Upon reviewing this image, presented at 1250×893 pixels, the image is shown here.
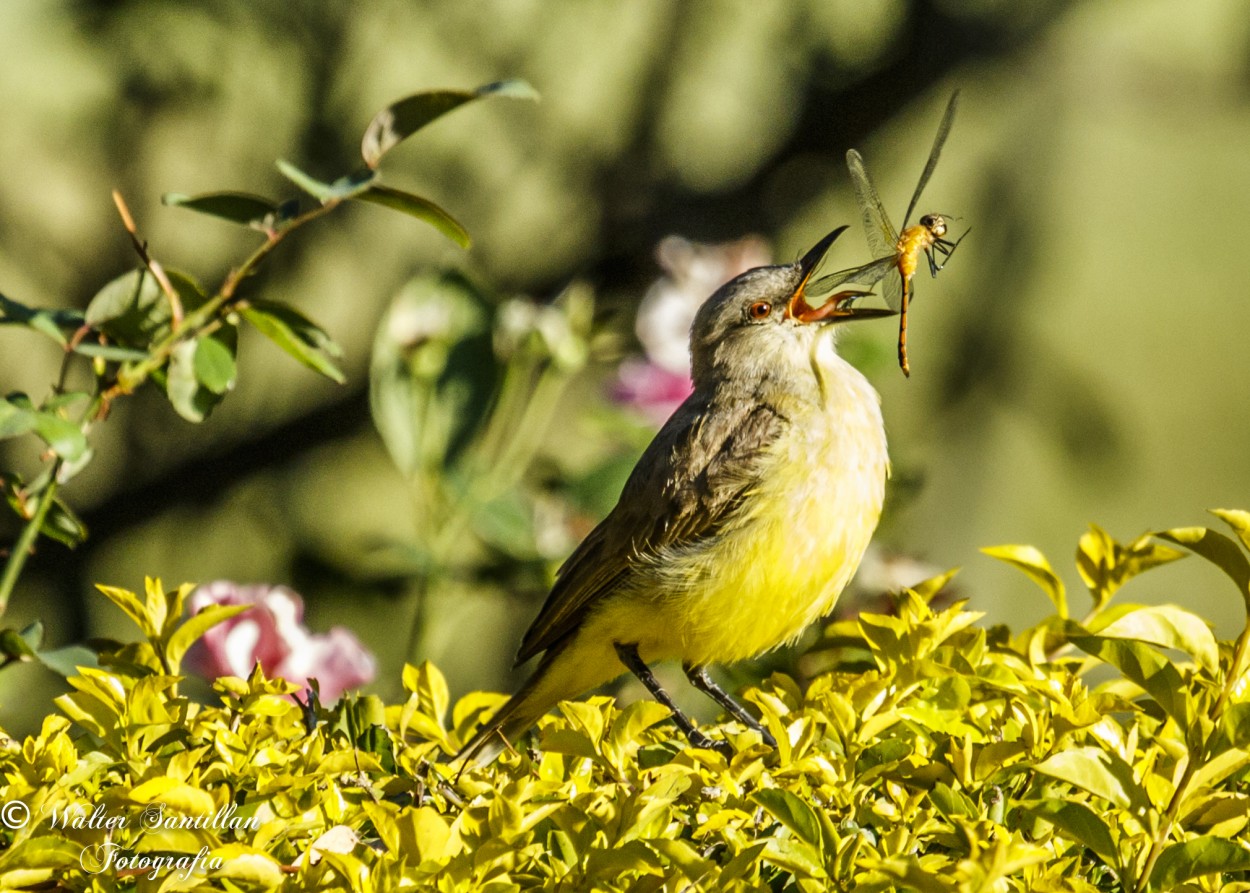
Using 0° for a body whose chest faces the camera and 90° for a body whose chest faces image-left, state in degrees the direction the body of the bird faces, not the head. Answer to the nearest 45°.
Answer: approximately 270°

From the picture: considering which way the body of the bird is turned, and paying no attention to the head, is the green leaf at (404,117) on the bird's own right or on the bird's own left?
on the bird's own right

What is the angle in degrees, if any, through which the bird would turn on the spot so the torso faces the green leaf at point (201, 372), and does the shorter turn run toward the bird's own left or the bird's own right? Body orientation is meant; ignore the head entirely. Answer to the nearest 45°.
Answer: approximately 135° to the bird's own right
